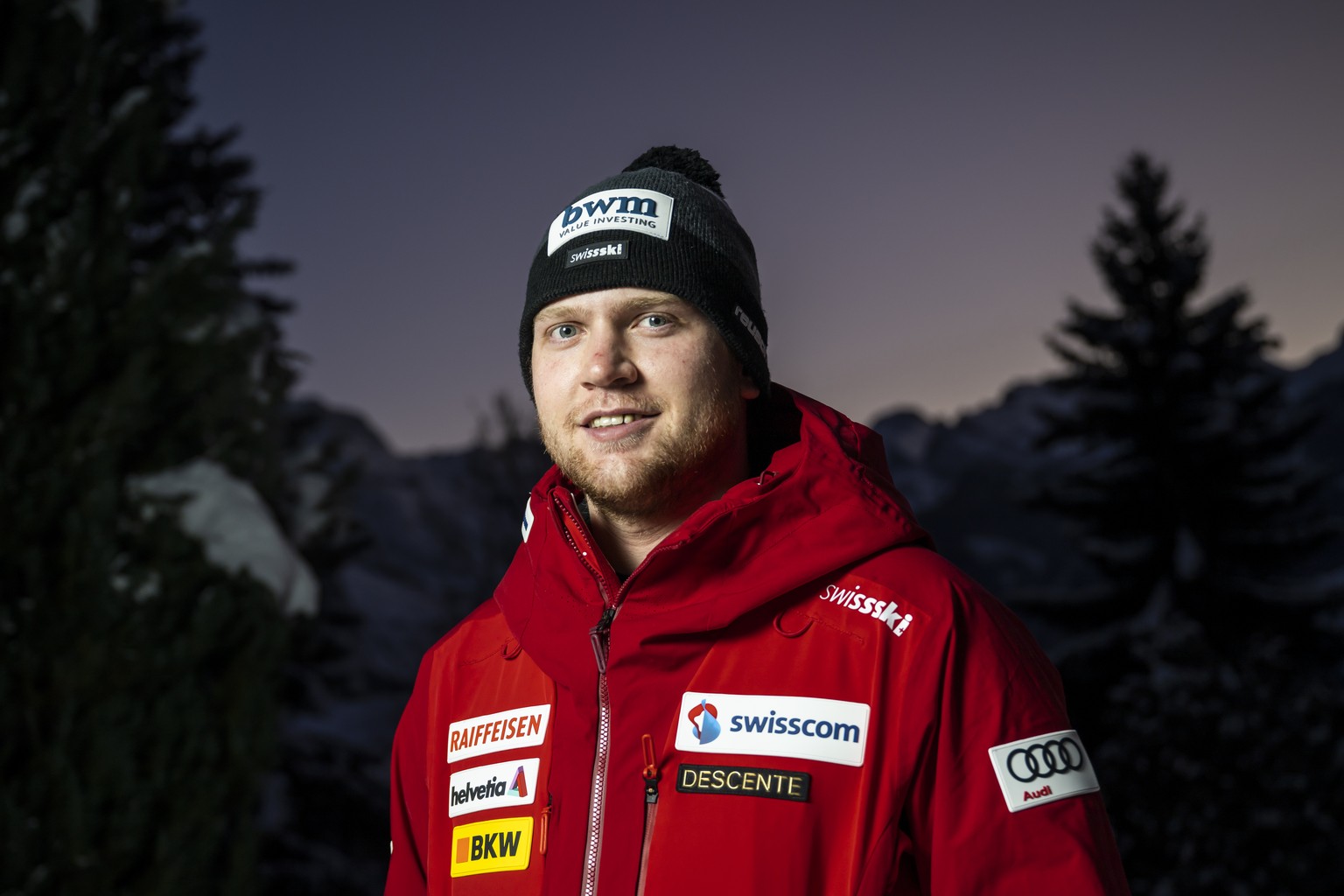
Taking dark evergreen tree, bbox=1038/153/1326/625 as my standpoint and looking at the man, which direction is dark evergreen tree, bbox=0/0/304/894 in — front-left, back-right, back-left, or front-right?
front-right

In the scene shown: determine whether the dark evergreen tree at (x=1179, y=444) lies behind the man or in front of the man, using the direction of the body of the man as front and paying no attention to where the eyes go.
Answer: behind

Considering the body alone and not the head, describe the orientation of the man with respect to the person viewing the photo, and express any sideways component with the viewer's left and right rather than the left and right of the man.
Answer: facing the viewer and to the left of the viewer

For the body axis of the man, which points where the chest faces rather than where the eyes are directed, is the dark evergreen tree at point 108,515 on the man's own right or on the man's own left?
on the man's own right

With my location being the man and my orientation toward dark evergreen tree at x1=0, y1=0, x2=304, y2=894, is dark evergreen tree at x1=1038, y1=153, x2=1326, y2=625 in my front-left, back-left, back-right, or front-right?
front-right
